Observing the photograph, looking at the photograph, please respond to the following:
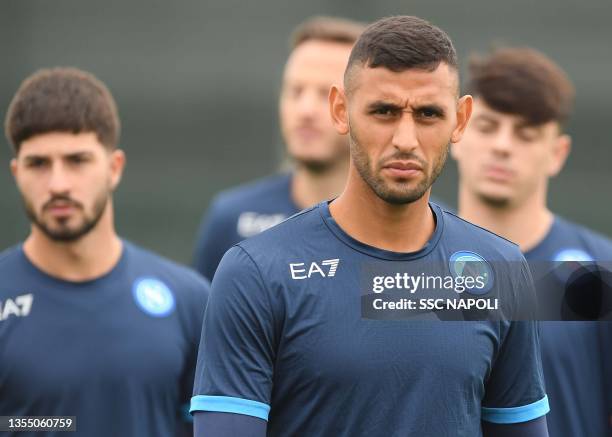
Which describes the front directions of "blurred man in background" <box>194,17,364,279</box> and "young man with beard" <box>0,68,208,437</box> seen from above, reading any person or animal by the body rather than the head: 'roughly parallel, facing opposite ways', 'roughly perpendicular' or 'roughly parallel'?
roughly parallel

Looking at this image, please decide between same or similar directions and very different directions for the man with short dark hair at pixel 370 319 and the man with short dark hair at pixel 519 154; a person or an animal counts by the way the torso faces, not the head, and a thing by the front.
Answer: same or similar directions

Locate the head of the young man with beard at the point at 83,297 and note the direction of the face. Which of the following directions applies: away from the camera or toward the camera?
toward the camera

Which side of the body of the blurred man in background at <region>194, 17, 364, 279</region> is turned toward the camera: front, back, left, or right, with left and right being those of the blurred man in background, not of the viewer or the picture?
front

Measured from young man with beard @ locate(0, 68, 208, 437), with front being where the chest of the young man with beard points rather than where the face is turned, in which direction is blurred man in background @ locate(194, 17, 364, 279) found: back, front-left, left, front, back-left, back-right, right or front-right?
back-left

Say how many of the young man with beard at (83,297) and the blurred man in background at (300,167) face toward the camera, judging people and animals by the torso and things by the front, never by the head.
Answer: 2

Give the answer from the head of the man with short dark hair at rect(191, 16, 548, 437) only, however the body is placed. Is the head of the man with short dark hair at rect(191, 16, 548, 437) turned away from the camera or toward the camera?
toward the camera

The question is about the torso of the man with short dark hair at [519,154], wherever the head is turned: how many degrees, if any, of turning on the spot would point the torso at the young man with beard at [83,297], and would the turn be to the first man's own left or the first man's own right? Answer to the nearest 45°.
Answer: approximately 45° to the first man's own right

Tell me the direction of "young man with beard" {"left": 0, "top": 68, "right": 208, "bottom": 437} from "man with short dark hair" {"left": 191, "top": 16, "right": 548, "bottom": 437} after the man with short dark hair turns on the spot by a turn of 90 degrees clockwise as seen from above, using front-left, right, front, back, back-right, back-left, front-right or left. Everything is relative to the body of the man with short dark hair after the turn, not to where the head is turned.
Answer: front-right

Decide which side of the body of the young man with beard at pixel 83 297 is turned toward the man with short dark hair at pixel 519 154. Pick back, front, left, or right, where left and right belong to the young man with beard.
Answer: left

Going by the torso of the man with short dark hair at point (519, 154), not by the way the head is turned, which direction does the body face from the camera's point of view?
toward the camera

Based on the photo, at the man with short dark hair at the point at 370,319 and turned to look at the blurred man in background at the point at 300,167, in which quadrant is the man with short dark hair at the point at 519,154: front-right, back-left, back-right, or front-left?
front-right

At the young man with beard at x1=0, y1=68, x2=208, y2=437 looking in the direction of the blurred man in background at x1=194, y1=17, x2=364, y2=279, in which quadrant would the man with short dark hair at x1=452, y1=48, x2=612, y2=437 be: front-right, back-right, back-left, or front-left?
front-right

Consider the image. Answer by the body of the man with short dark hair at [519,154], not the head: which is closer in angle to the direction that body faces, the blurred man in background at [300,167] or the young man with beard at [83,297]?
the young man with beard
